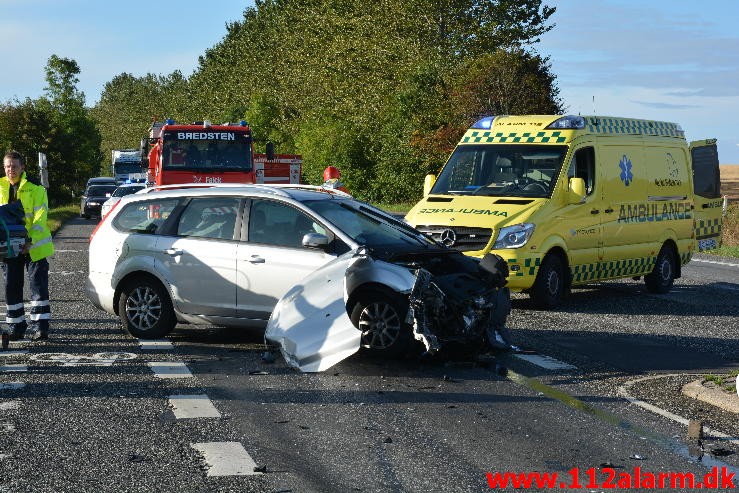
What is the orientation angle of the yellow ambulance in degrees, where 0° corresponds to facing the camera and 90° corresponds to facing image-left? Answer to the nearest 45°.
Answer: approximately 45°

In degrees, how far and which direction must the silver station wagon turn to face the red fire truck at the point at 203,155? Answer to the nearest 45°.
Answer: approximately 135° to its left

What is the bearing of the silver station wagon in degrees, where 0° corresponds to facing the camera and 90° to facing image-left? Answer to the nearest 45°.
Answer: approximately 315°

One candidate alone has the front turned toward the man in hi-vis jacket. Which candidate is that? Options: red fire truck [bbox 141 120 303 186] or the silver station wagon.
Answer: the red fire truck

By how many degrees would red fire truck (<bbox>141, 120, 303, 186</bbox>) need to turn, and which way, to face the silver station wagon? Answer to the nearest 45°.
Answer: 0° — it already faces it

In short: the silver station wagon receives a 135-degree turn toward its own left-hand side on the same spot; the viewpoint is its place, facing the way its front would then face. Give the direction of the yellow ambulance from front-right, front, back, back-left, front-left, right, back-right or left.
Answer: front-right

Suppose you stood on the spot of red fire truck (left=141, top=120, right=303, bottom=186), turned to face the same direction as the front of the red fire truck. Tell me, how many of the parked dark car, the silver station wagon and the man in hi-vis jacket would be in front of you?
2

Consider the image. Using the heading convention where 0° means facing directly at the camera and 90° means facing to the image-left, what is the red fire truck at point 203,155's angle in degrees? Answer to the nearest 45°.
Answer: approximately 0°

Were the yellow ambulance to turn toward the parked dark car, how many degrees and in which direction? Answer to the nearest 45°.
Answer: approximately 90° to its right
